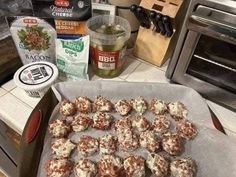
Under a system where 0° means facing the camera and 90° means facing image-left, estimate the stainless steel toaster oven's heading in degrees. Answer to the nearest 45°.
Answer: approximately 45°

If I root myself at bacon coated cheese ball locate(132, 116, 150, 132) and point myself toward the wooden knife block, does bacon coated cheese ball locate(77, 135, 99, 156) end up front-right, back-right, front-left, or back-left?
back-left

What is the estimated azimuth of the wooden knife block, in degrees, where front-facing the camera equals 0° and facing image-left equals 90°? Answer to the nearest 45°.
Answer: approximately 45°

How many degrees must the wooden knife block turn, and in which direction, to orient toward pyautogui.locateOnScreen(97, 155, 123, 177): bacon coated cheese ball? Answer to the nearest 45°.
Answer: approximately 45° to its left
